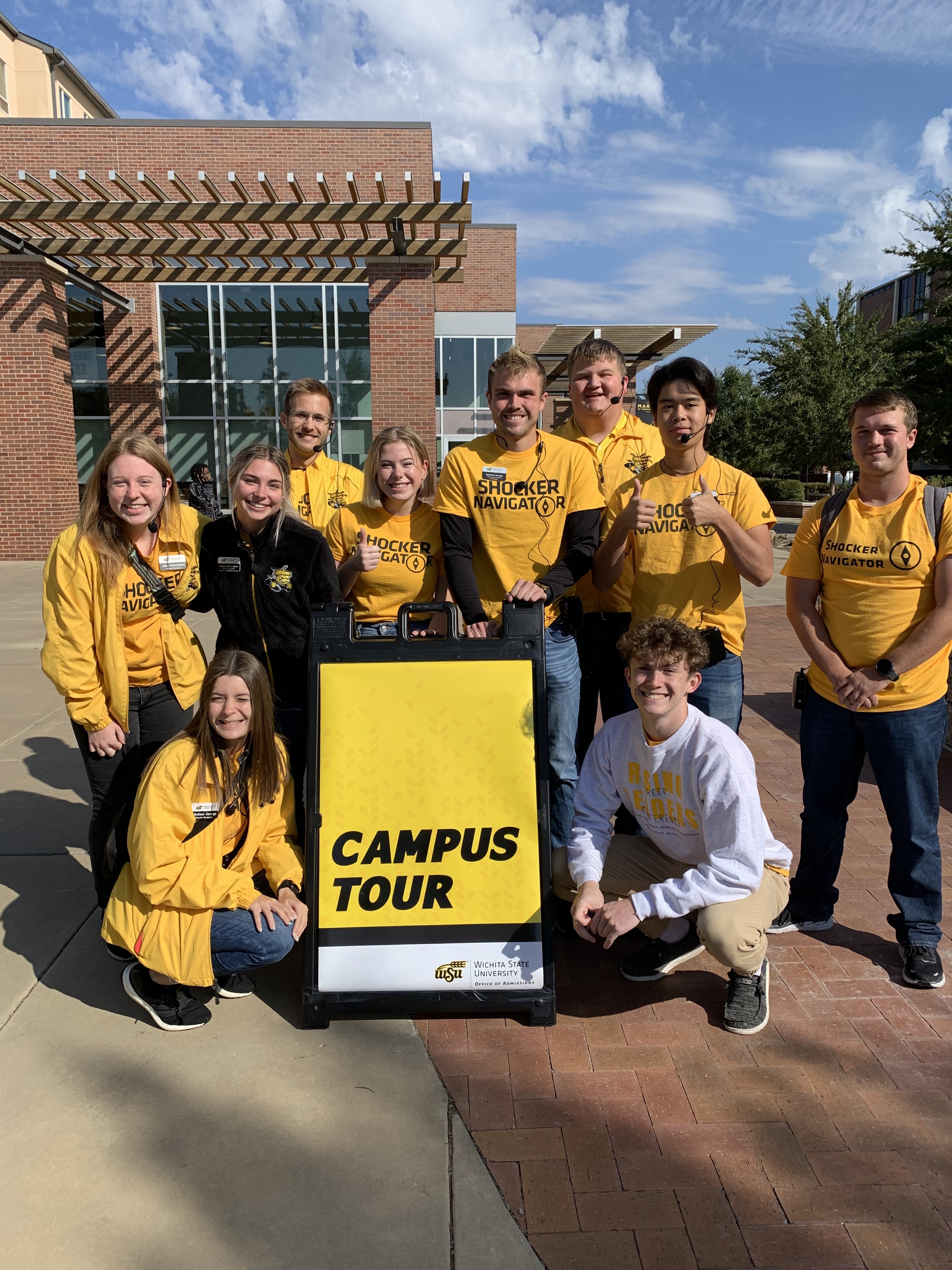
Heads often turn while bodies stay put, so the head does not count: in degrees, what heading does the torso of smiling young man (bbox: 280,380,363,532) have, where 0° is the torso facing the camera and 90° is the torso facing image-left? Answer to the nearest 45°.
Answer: approximately 0°

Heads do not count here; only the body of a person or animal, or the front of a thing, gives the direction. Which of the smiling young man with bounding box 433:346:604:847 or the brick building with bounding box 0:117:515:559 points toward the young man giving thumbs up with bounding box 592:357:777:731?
the brick building

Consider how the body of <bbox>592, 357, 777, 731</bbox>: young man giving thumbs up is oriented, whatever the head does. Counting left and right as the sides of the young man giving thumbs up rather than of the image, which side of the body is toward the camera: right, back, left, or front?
front

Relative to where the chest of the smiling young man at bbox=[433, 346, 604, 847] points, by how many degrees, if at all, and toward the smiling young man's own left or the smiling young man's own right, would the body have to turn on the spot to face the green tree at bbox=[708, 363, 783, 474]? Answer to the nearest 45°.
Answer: approximately 180°

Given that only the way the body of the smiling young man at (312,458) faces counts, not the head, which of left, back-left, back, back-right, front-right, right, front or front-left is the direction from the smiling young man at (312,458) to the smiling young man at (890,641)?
front-left

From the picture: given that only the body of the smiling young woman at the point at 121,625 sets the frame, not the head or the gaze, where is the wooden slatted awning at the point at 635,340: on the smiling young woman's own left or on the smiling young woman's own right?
on the smiling young woman's own left

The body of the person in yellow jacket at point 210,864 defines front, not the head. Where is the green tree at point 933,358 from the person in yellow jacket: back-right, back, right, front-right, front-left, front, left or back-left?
left

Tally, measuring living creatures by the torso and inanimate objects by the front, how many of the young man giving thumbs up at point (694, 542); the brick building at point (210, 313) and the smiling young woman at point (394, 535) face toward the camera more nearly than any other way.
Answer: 3

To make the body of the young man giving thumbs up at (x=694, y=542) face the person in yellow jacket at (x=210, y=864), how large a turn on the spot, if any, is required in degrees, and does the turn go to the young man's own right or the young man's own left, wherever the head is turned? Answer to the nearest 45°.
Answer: approximately 45° to the young man's own right

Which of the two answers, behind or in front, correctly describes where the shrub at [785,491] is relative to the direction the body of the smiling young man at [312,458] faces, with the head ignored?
behind
